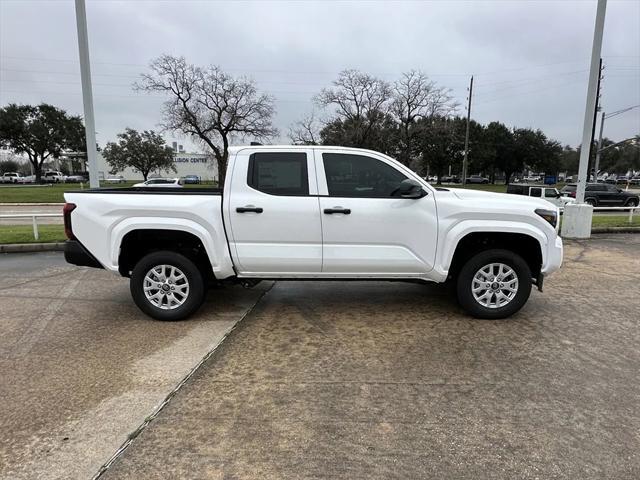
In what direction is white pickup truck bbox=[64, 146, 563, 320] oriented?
to the viewer's right

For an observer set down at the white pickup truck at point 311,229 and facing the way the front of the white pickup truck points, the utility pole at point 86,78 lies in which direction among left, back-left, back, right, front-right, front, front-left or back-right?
back-left

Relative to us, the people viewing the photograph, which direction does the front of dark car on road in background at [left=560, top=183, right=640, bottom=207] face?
facing to the right of the viewer

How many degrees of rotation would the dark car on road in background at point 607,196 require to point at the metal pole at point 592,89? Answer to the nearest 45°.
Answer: approximately 90° to its right
